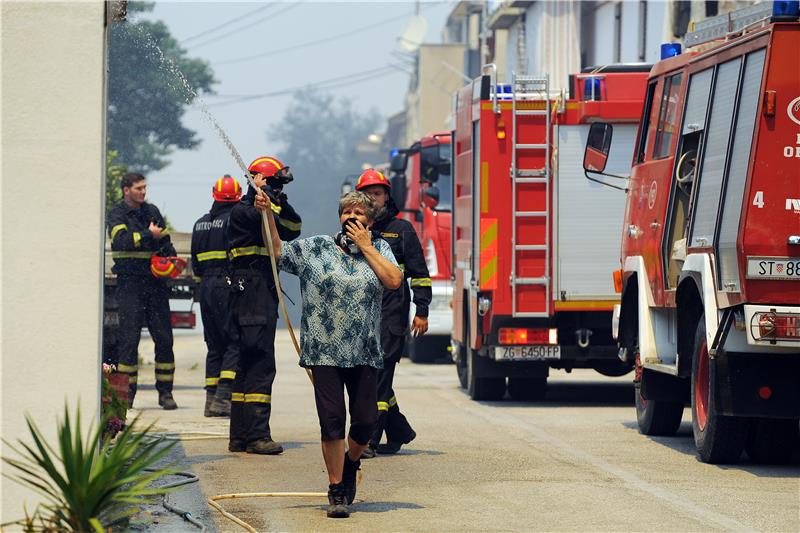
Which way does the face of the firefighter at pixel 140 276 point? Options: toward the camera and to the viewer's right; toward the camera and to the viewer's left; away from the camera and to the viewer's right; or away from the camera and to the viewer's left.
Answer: toward the camera and to the viewer's right

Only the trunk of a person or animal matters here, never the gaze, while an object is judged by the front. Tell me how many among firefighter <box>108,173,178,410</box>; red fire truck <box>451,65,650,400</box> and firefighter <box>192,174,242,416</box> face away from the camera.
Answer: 2

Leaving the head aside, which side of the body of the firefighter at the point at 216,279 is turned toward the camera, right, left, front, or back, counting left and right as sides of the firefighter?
back

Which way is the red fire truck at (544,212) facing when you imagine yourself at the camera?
facing away from the viewer

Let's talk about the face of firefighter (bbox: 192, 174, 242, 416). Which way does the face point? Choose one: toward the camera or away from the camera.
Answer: away from the camera

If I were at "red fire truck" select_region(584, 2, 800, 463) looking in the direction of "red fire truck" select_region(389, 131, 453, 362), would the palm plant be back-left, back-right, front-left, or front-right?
back-left

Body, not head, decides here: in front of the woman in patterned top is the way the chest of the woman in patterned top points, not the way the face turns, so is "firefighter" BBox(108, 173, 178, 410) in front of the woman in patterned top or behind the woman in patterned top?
behind
